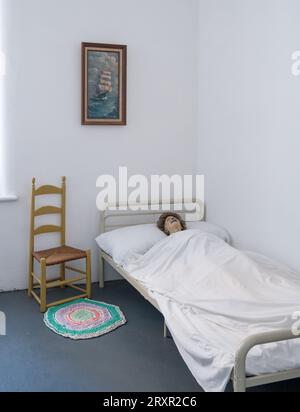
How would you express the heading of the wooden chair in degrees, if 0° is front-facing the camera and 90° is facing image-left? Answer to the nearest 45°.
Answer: approximately 315°

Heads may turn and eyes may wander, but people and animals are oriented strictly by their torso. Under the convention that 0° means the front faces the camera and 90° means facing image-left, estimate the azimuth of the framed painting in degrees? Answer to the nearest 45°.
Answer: approximately 0°
